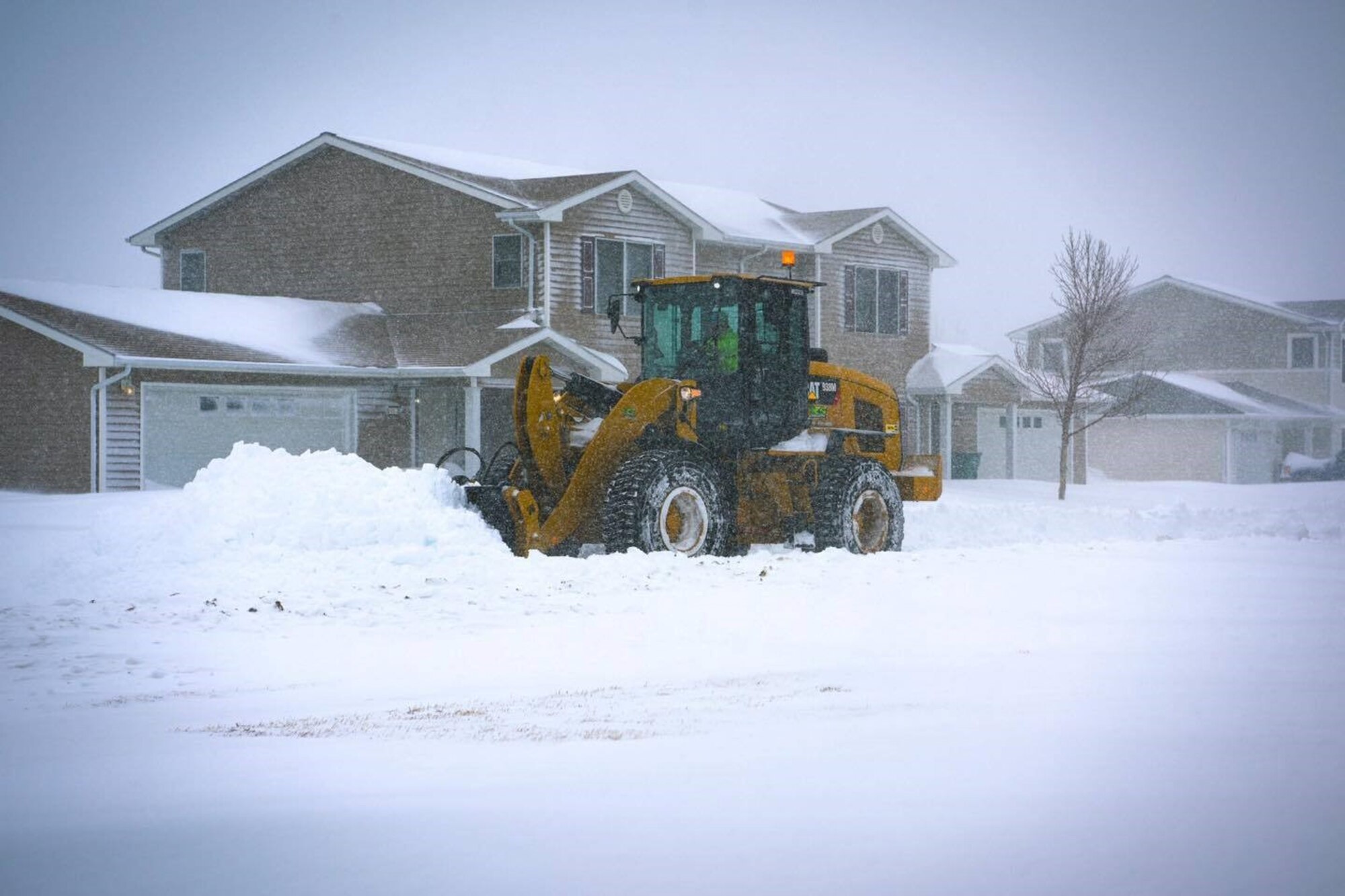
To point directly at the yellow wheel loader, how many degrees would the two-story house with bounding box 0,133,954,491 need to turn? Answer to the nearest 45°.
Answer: approximately 45° to its right

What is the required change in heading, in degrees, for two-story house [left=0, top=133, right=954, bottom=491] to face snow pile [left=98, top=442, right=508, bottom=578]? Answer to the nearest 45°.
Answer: approximately 45° to its right

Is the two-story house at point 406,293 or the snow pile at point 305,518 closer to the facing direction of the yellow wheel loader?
the snow pile

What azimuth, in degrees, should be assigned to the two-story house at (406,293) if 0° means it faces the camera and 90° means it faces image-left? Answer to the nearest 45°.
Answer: approximately 315°

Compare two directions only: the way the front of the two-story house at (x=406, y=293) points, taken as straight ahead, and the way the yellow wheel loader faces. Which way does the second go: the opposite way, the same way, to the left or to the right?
to the right

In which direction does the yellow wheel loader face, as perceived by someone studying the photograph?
facing the viewer and to the left of the viewer

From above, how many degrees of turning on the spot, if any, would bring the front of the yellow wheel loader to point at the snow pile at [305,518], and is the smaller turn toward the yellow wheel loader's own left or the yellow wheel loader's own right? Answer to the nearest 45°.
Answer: approximately 45° to the yellow wheel loader's own right
